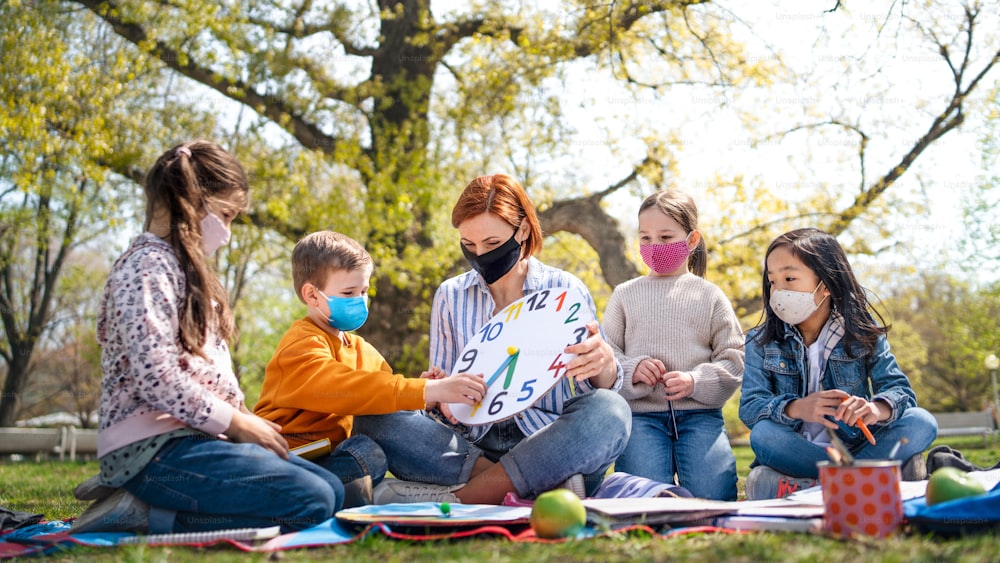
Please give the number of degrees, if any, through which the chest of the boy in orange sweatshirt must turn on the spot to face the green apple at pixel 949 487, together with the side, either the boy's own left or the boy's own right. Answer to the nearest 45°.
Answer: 0° — they already face it

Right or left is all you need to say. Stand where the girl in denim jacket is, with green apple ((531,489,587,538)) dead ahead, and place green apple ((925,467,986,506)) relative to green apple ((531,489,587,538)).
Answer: left

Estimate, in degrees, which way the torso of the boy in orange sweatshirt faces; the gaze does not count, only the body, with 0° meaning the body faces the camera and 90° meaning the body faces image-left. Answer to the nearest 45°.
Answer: approximately 315°

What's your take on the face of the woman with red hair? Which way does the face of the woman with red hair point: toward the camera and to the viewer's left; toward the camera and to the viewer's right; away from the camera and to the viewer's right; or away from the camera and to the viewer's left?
toward the camera and to the viewer's left

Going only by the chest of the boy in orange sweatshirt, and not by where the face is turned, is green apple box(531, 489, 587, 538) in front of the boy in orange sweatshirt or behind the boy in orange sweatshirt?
in front
